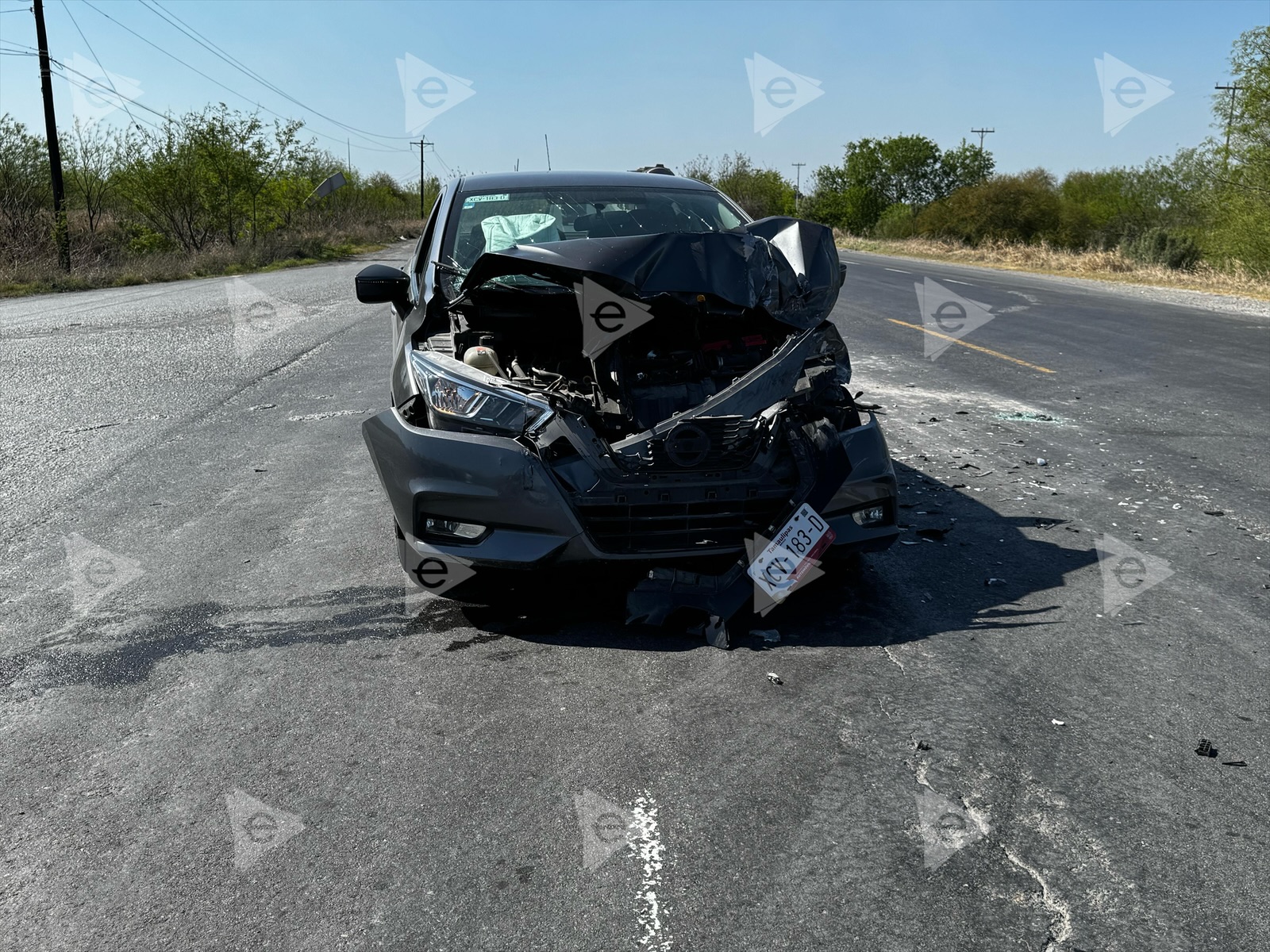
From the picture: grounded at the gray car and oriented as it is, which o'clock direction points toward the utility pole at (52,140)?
The utility pole is roughly at 5 o'clock from the gray car.

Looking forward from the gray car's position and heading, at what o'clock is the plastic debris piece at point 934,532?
The plastic debris piece is roughly at 8 o'clock from the gray car.

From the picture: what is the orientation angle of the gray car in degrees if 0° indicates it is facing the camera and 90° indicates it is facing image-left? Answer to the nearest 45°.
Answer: approximately 0°

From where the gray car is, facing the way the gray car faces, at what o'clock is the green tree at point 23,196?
The green tree is roughly at 5 o'clock from the gray car.

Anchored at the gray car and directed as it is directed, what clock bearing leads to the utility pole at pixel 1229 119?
The utility pole is roughly at 7 o'clock from the gray car.
